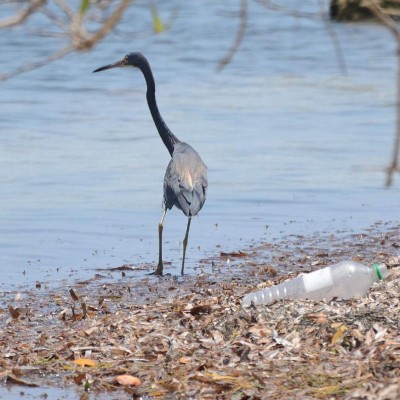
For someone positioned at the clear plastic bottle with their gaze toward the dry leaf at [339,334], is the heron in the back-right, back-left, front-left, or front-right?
back-right

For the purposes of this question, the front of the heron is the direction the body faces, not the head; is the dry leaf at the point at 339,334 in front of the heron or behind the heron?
behind

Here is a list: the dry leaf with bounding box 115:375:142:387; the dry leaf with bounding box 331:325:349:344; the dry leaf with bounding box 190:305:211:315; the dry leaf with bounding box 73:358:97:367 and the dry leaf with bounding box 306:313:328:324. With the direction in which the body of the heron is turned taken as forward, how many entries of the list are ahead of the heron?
0

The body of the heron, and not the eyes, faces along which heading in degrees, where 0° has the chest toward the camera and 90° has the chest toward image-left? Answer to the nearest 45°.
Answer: approximately 135°

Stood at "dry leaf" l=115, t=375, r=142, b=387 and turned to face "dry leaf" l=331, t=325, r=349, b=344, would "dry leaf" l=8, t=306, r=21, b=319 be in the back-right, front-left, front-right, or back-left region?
back-left

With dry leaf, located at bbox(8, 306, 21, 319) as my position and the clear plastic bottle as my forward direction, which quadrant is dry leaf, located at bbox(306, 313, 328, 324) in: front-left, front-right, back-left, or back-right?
front-right

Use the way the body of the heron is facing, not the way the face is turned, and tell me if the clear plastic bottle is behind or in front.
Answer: behind

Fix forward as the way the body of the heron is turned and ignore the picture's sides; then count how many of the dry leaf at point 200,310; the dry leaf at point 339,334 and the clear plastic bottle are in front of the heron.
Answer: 0

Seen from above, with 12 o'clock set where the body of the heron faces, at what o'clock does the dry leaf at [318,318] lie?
The dry leaf is roughly at 5 o'clock from the heron.

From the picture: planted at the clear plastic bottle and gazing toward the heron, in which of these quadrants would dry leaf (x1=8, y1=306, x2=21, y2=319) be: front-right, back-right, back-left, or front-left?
front-left

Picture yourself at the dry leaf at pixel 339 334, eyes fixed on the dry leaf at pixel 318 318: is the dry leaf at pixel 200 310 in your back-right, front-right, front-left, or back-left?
front-left

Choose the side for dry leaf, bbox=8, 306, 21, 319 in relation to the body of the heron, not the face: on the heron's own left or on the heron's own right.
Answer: on the heron's own left

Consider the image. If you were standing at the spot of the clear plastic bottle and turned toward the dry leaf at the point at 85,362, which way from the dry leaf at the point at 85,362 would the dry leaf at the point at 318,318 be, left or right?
left

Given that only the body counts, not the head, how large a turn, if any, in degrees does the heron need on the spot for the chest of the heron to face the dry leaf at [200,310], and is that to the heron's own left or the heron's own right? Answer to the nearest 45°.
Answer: approximately 135° to the heron's own left
